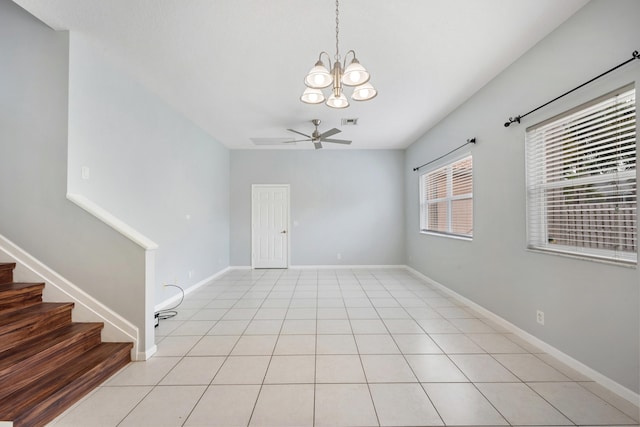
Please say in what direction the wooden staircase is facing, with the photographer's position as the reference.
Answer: facing the viewer and to the right of the viewer

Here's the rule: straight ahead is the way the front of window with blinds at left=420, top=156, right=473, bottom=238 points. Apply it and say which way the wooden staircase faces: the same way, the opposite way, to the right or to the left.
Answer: the opposite way

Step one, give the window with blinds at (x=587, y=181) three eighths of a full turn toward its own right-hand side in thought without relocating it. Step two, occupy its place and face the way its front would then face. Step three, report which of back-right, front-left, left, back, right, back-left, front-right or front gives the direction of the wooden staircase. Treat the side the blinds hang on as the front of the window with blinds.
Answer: back-left

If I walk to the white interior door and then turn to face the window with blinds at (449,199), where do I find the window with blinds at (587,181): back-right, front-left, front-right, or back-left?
front-right

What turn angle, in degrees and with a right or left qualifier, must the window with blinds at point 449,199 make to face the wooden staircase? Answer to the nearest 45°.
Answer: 0° — it already faces it

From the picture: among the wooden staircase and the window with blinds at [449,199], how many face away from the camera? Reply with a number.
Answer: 0

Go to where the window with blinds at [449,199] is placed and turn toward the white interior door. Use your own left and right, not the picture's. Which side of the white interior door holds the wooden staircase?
left

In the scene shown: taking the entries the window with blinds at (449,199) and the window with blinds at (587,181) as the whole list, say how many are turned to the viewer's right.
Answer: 0

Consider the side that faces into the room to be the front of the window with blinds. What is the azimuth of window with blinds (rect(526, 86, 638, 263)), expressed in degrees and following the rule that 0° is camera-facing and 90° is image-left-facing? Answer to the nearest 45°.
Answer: approximately 45°

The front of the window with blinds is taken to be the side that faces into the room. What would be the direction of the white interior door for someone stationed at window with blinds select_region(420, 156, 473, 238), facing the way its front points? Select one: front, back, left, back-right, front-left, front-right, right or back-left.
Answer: front-right

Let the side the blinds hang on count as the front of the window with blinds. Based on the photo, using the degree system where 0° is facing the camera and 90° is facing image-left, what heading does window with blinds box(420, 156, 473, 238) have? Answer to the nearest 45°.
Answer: approximately 45°

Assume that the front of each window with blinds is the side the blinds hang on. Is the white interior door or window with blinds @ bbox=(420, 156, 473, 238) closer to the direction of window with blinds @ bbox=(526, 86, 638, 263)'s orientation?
the white interior door
